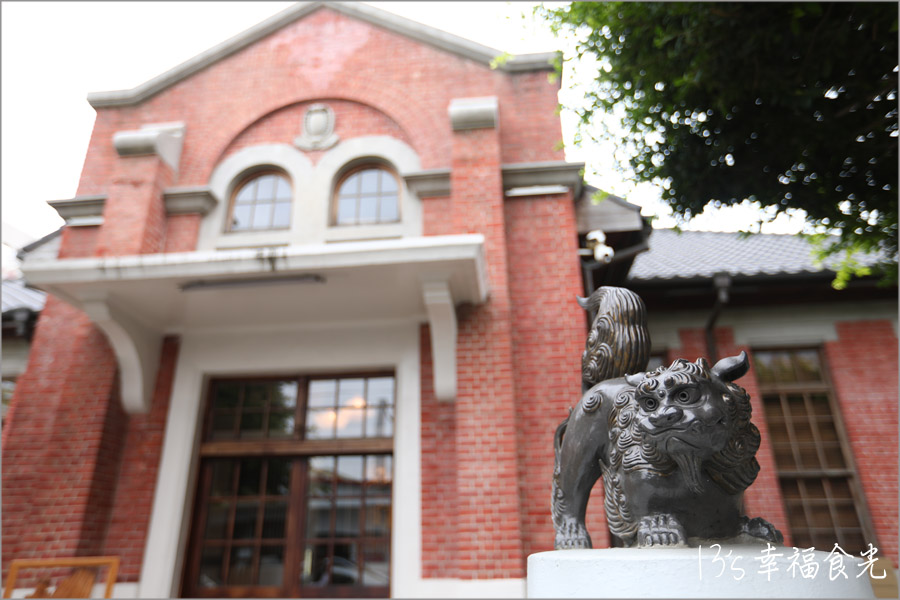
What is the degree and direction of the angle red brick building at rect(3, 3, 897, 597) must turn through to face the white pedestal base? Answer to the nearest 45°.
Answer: approximately 45° to its left

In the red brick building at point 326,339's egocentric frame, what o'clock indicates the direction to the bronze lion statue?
The bronze lion statue is roughly at 11 o'clock from the red brick building.

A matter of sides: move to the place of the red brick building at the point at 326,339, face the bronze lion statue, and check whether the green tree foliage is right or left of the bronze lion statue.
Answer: left

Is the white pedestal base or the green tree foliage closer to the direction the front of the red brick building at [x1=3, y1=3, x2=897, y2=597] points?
the white pedestal base

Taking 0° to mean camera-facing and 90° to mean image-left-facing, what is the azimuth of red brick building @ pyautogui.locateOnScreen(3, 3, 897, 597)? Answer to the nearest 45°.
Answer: approximately 0°

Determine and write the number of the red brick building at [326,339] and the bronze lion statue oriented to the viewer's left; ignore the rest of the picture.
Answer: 0

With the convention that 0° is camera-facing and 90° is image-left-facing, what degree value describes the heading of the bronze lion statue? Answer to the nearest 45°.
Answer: approximately 315°

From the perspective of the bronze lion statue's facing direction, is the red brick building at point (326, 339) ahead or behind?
behind

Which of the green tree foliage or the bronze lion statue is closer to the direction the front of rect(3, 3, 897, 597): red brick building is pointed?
the bronze lion statue

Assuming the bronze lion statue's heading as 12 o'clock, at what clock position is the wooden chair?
The wooden chair is roughly at 5 o'clock from the bronze lion statue.

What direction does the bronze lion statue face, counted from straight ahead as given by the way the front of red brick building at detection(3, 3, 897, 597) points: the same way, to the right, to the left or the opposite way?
the same way
